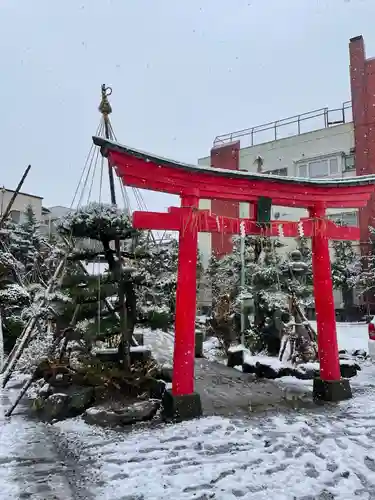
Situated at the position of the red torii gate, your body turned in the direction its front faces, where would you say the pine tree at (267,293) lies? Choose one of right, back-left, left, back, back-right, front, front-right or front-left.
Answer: back-left

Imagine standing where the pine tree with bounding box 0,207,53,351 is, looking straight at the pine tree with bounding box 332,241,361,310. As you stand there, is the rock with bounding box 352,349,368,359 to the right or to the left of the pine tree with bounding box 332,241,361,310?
right

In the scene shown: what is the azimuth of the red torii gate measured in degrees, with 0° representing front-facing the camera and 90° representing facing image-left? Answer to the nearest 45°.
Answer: approximately 315°

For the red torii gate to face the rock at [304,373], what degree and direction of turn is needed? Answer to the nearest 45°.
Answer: approximately 90° to its left

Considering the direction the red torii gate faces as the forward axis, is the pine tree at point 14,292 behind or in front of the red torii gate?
behind

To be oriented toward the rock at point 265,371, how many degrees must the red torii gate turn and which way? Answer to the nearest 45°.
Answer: approximately 135° to its left

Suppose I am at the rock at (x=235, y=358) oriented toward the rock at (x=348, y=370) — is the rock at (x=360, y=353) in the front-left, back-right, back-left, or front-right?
front-left
